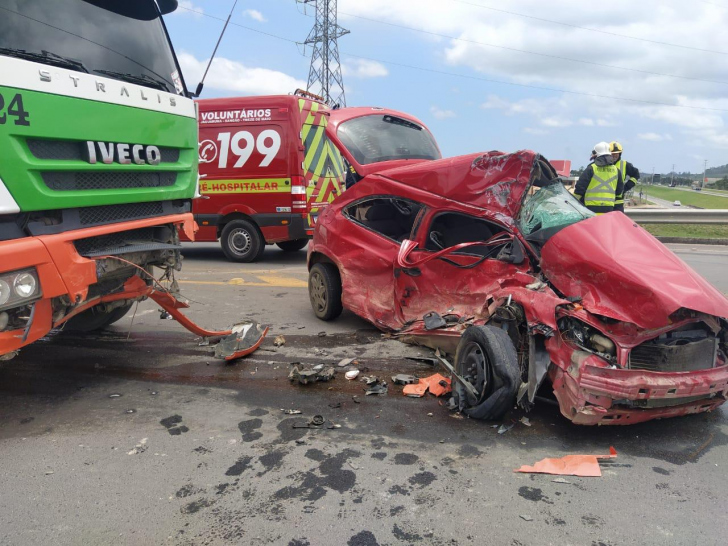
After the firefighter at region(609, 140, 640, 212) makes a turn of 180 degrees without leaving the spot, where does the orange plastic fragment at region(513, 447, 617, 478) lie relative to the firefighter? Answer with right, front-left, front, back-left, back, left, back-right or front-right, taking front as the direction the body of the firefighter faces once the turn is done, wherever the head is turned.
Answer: back-right

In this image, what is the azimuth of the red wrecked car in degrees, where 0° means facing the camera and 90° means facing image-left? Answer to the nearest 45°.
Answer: approximately 315°

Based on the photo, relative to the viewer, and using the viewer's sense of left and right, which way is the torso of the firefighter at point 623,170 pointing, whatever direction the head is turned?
facing the viewer and to the left of the viewer

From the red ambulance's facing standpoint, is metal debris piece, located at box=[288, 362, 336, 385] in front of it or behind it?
behind
